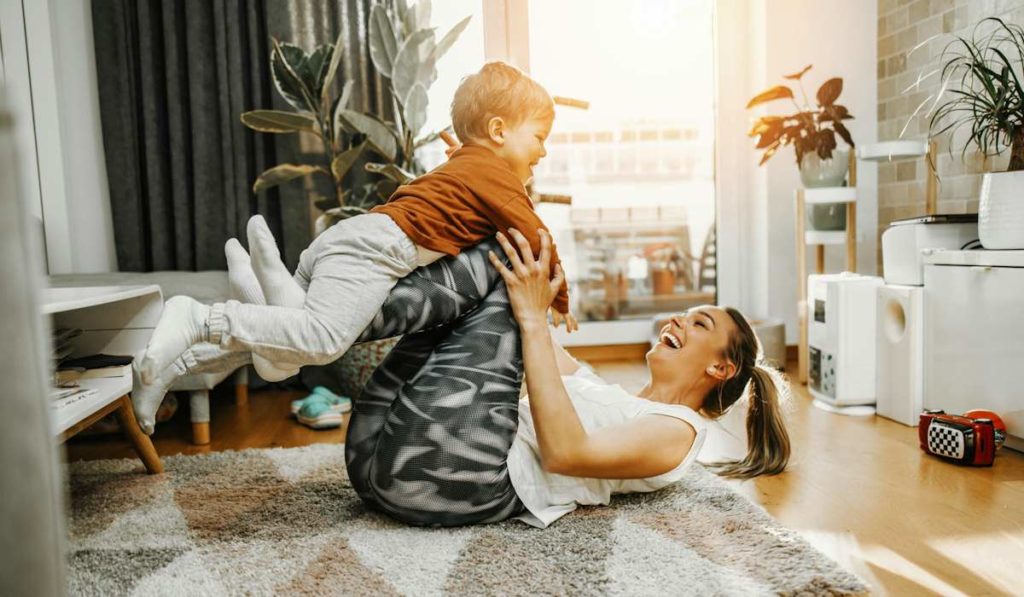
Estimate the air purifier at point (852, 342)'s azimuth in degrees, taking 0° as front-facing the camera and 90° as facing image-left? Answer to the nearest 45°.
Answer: approximately 45°

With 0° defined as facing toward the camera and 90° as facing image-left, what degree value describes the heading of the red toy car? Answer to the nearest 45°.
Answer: approximately 45°

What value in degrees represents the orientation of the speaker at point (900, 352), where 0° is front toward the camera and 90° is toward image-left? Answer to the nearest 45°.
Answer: approximately 45°
